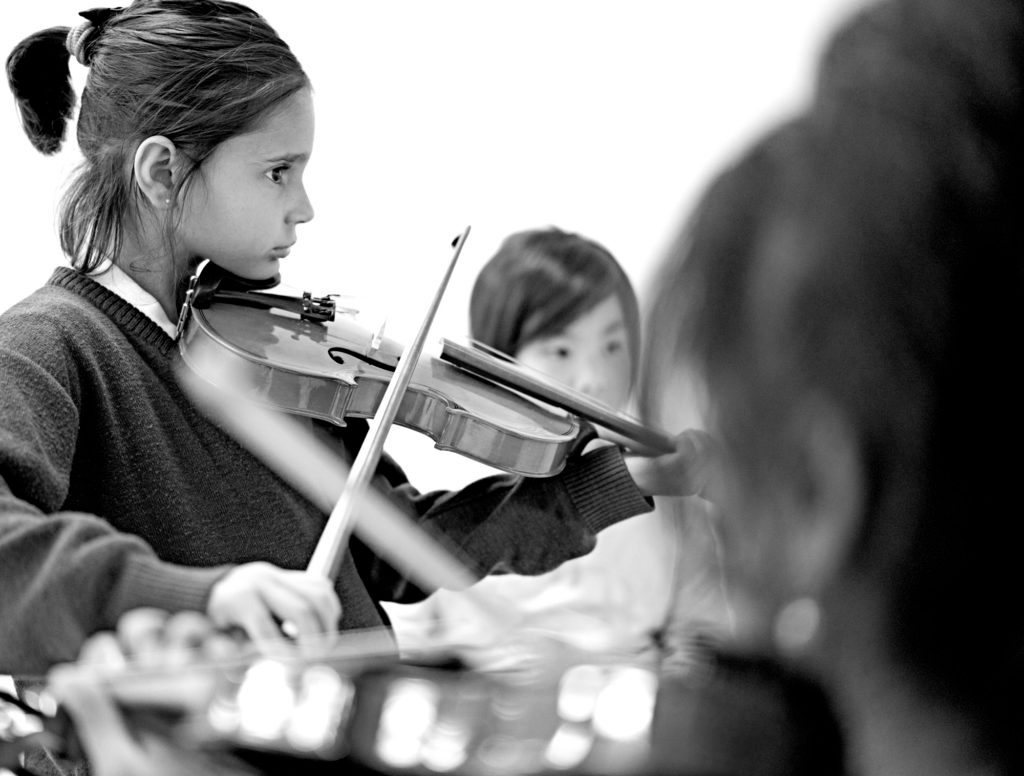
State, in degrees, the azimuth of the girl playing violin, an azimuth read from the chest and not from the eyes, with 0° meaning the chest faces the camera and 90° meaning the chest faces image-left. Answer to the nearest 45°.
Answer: approximately 270°

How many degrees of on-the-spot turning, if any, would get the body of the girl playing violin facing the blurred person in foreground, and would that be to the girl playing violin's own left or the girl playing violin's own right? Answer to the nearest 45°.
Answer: approximately 90° to the girl playing violin's own right

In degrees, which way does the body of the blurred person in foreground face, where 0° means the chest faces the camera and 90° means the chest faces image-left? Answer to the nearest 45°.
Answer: approximately 135°

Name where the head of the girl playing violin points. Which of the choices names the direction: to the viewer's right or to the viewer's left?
to the viewer's right

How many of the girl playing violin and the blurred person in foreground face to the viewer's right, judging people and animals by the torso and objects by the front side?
1

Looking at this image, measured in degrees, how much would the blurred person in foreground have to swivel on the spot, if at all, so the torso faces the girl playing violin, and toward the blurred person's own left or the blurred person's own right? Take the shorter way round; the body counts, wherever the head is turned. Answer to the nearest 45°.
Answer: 0° — they already face them
